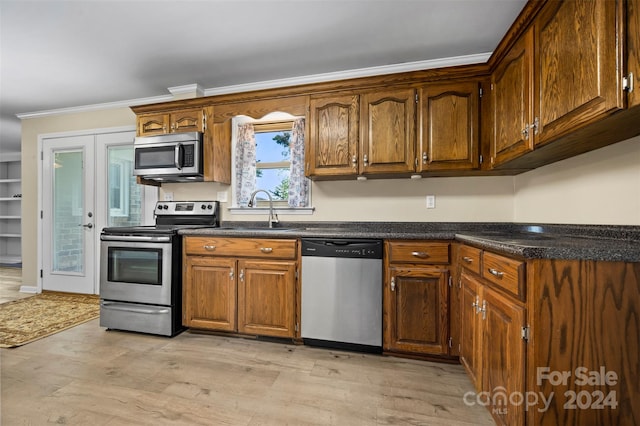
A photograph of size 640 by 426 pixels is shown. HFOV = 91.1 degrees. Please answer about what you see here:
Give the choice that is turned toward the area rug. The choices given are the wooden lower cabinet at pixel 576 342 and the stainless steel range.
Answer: the wooden lower cabinet

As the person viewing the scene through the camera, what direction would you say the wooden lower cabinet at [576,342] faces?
facing to the left of the viewer

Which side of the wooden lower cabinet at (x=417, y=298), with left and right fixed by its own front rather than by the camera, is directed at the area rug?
right

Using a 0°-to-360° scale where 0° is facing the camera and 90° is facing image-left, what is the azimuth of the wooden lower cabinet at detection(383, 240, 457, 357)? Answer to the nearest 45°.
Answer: approximately 0°

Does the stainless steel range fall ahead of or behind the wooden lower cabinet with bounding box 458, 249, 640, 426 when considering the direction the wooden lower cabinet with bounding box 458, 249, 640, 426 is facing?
ahead

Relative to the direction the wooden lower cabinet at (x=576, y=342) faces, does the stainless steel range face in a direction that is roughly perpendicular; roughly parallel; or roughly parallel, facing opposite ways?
roughly perpendicular

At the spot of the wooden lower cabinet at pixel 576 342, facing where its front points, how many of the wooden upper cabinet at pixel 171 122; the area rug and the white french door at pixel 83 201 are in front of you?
3

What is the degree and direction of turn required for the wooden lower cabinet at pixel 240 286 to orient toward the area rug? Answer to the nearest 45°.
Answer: approximately 90° to its right

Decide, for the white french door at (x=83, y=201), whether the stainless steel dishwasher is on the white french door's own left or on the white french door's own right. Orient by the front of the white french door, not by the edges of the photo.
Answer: on the white french door's own left

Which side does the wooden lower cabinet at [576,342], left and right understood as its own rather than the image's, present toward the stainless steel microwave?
front

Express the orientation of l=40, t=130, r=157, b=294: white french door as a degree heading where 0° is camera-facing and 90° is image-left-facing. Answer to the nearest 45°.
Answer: approximately 45°

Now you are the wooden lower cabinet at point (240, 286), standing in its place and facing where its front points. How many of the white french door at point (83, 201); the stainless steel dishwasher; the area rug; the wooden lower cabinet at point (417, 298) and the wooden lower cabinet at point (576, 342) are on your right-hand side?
2

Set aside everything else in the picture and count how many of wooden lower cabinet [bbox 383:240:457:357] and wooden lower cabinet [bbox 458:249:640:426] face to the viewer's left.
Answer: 1

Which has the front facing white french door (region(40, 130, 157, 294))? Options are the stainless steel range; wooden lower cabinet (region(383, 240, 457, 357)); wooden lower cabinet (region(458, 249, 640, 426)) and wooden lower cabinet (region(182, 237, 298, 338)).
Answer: wooden lower cabinet (region(458, 249, 640, 426))

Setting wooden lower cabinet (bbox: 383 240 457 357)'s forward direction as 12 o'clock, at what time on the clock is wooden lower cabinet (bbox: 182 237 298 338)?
wooden lower cabinet (bbox: 182 237 298 338) is roughly at 3 o'clock from wooden lower cabinet (bbox: 383 240 457 357).

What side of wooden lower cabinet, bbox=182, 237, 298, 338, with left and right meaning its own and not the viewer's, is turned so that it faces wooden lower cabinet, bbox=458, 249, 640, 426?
left

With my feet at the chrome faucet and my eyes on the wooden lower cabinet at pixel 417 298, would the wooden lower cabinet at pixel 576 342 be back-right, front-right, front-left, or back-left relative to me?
front-right
